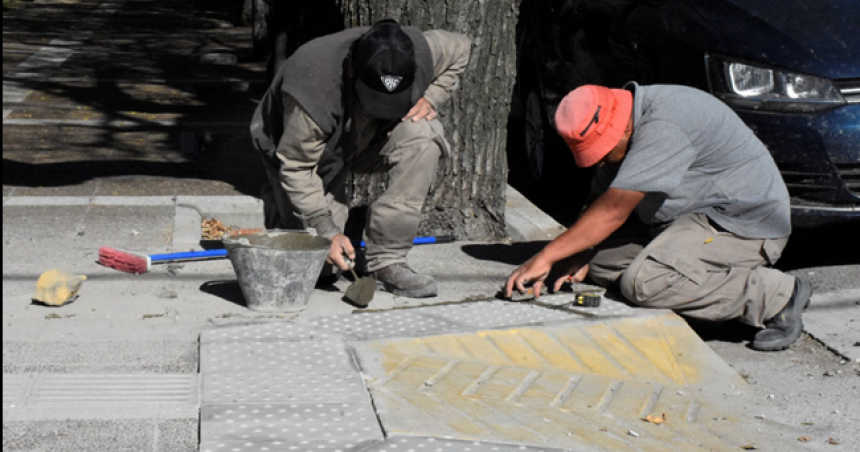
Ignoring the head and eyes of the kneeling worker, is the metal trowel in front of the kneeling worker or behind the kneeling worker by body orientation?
in front

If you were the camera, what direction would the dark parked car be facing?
facing the viewer and to the right of the viewer

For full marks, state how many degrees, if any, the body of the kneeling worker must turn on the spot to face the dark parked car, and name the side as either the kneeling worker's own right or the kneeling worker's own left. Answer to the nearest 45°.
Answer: approximately 90° to the kneeling worker's own right

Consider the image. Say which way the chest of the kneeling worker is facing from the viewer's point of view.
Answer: to the viewer's left

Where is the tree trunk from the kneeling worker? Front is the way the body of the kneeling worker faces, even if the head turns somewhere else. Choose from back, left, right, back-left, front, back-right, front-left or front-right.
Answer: front-right

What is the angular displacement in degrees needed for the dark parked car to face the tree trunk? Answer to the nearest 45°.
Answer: approximately 135° to its right

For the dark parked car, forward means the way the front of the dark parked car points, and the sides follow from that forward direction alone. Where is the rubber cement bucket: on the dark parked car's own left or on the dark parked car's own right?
on the dark parked car's own right

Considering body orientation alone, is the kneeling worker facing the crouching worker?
yes

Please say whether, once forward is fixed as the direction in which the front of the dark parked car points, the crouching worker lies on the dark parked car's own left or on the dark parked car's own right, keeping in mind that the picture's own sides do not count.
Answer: on the dark parked car's own right

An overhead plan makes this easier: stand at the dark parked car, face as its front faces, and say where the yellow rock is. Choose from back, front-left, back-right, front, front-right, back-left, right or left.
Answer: right

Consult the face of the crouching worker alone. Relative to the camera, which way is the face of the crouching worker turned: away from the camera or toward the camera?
toward the camera

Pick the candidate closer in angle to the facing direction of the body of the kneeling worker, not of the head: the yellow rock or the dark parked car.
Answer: the yellow rock

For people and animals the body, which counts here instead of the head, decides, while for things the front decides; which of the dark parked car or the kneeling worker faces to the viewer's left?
the kneeling worker

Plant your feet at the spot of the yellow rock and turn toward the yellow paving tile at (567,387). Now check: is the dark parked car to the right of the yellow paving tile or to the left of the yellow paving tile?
left

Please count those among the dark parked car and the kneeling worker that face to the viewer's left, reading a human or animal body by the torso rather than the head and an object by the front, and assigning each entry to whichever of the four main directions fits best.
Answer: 1
